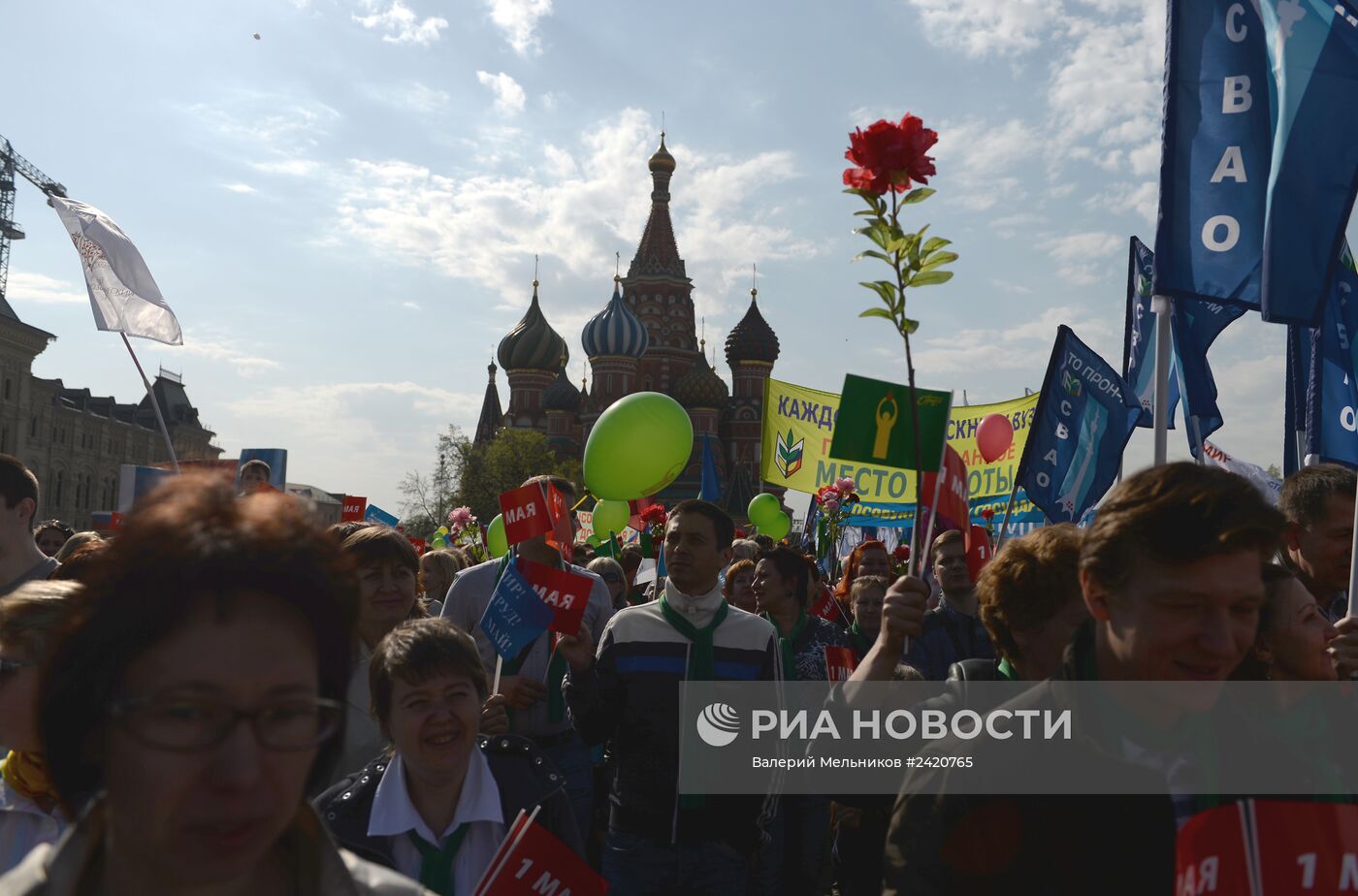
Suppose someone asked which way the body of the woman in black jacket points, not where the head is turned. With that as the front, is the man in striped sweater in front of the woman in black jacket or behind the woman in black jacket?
behind

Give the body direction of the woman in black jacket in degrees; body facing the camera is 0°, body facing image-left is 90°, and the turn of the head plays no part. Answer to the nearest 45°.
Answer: approximately 0°

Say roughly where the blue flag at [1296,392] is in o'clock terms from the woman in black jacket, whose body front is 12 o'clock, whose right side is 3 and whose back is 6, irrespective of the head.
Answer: The blue flag is roughly at 8 o'clock from the woman in black jacket.

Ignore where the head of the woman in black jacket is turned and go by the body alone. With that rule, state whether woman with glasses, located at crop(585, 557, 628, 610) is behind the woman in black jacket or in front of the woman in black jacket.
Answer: behind

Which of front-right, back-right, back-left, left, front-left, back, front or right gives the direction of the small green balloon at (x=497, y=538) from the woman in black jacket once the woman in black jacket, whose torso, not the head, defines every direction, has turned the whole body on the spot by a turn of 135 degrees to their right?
front-right

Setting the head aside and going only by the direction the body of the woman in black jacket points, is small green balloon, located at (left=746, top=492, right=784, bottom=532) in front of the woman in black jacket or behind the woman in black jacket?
behind

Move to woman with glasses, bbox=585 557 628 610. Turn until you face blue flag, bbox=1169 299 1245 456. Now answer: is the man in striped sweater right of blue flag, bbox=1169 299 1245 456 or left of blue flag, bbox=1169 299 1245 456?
right

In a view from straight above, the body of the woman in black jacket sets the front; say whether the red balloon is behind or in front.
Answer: behind

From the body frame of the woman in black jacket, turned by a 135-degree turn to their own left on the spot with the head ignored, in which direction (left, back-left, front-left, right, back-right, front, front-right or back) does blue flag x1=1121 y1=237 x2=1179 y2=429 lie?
front
